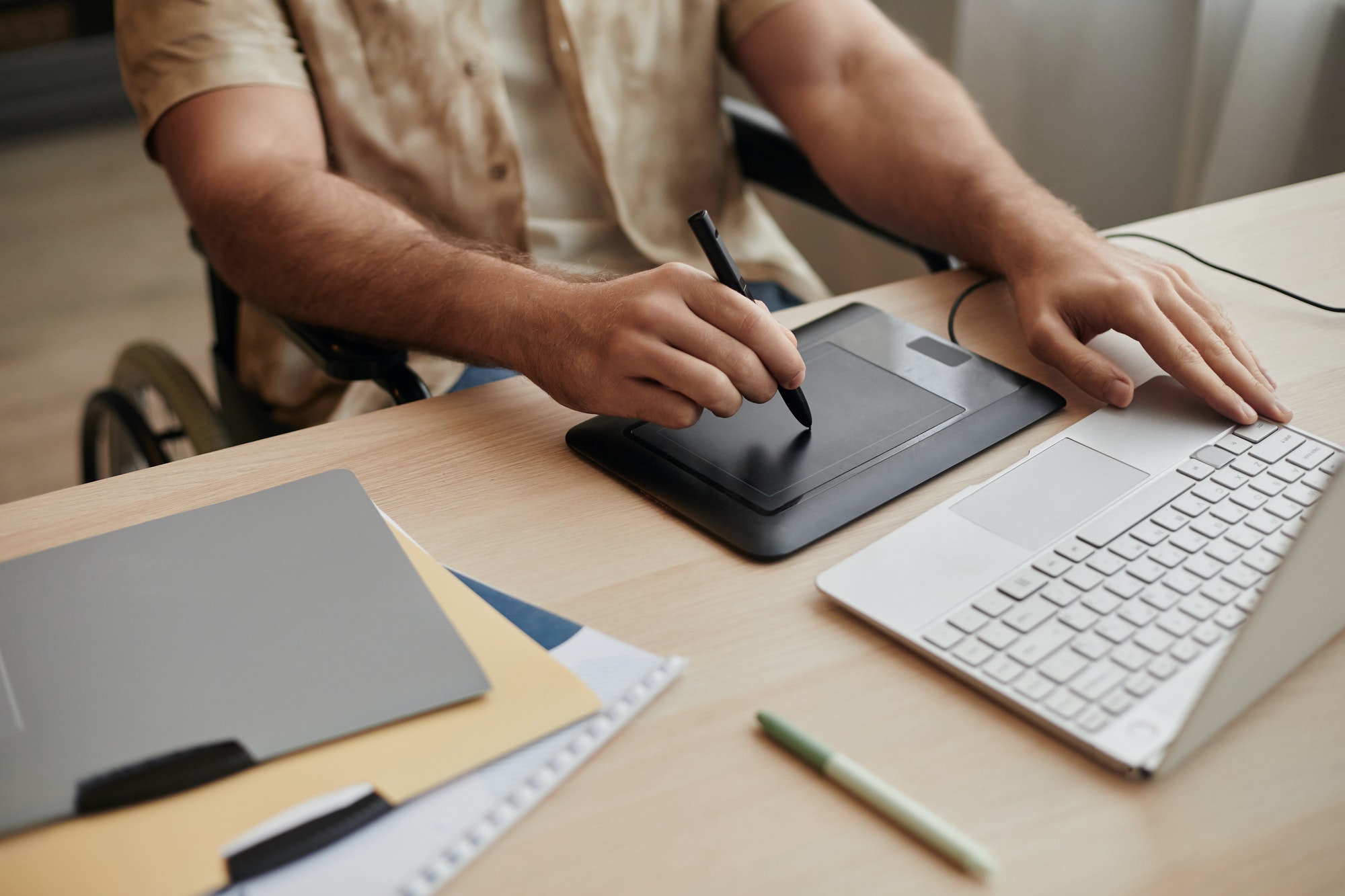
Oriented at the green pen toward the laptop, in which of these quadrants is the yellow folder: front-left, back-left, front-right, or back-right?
back-left

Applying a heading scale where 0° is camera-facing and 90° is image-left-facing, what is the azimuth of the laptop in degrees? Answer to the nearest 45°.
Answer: approximately 135°
